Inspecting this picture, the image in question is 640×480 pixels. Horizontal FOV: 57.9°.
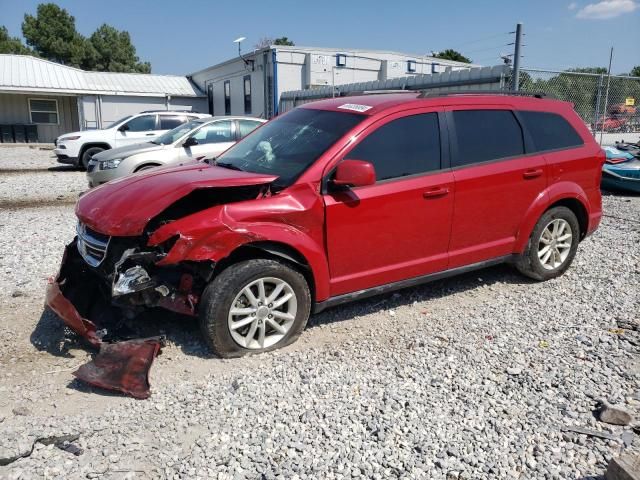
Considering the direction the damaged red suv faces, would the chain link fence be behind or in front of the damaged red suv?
behind

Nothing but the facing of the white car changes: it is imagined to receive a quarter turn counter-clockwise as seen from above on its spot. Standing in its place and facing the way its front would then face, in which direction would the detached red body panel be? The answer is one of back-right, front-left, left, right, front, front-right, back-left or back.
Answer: front

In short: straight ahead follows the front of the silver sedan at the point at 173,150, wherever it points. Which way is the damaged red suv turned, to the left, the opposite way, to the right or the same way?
the same way

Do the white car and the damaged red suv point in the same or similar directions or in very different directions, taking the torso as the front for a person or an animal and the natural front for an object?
same or similar directions

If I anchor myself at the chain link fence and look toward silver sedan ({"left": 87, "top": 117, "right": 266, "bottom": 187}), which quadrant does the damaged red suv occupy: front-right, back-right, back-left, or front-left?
front-left

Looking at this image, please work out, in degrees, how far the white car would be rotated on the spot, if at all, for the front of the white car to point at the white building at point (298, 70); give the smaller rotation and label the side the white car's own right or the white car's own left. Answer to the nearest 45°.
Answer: approximately 135° to the white car's own right

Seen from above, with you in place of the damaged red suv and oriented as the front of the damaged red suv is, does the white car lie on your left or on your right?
on your right

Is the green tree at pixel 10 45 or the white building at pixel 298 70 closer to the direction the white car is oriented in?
the green tree

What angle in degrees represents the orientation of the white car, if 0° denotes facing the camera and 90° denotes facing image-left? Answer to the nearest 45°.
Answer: approximately 90°

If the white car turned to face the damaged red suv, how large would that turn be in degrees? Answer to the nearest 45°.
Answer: approximately 90° to its left

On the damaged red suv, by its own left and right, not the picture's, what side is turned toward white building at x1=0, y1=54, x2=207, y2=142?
right

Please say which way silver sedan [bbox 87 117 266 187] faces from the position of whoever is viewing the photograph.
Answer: facing the viewer and to the left of the viewer

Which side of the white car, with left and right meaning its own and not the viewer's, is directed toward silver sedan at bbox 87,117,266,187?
left
